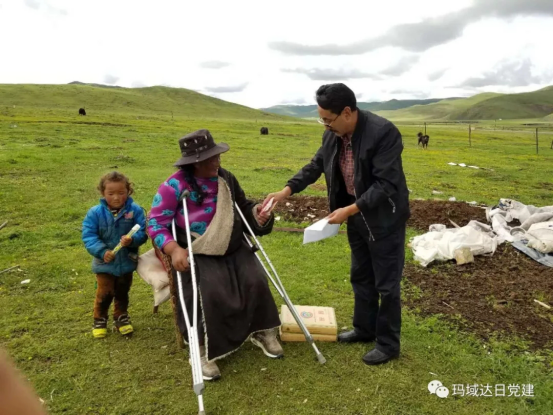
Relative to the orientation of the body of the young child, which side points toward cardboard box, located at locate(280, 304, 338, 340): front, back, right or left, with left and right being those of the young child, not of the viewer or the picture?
left

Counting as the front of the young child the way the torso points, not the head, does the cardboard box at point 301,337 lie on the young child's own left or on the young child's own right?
on the young child's own left

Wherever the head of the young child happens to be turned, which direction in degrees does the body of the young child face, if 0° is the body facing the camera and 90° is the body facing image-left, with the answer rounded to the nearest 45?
approximately 0°

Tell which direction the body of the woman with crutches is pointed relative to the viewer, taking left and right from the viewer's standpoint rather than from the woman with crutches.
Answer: facing the viewer and to the right of the viewer

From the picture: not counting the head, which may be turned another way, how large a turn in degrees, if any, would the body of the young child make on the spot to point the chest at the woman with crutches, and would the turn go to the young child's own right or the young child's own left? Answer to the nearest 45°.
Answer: approximately 45° to the young child's own left
